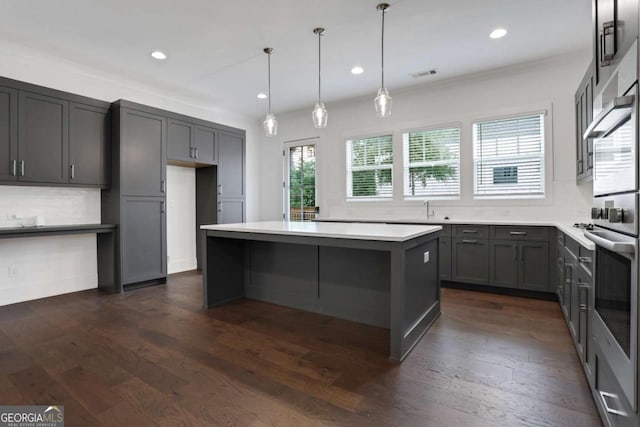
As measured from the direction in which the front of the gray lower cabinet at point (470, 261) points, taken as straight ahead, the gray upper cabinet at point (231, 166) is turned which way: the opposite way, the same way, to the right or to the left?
to the left

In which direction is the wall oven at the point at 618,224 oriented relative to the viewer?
to the viewer's left

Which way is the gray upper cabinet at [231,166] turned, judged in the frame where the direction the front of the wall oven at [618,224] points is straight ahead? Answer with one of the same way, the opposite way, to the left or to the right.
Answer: the opposite way

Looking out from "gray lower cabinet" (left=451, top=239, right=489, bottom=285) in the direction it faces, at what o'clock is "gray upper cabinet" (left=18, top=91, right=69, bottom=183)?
The gray upper cabinet is roughly at 2 o'clock from the gray lower cabinet.

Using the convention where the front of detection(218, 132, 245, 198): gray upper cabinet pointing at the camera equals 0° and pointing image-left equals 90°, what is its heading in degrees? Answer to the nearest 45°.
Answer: approximately 315°

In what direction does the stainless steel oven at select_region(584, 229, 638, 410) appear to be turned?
to the viewer's left

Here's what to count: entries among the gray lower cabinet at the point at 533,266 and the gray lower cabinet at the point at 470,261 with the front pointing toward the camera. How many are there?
2

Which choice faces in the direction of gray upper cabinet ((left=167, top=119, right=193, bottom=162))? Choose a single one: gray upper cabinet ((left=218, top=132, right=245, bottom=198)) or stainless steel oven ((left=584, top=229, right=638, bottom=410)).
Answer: the stainless steel oven

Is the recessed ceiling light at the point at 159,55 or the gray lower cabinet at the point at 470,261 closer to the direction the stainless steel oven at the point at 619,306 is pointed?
the recessed ceiling light
